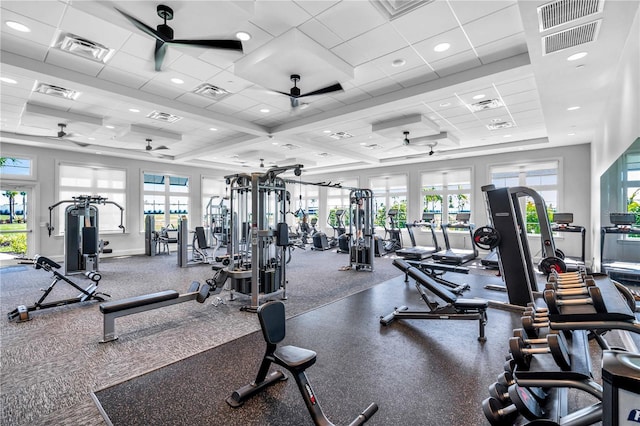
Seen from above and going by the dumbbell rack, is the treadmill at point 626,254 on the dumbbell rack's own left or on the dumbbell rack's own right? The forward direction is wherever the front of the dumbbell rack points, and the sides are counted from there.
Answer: on the dumbbell rack's own right

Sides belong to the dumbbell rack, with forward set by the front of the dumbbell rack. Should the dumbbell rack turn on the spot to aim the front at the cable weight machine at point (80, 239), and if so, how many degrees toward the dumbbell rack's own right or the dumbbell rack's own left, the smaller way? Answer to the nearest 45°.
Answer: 0° — it already faces it

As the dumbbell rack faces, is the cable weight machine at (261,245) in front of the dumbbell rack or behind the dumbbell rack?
in front

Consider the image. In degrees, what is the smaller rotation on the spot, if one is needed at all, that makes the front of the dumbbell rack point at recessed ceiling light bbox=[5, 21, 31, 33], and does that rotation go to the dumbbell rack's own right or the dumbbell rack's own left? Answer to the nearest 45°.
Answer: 0° — it already faces it

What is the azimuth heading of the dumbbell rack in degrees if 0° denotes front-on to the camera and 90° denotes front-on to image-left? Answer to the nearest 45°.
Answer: approximately 90°

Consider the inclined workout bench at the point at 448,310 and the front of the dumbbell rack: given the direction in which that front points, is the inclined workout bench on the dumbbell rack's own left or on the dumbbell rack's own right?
on the dumbbell rack's own right

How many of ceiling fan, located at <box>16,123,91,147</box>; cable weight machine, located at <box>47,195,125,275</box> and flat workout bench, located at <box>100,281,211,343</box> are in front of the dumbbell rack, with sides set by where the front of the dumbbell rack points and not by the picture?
3

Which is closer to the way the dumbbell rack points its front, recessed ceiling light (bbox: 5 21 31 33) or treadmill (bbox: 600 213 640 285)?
the recessed ceiling light
